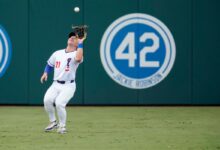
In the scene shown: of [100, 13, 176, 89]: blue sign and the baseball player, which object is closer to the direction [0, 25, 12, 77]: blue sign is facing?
the baseball player

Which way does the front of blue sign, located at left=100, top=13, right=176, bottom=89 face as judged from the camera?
facing the viewer

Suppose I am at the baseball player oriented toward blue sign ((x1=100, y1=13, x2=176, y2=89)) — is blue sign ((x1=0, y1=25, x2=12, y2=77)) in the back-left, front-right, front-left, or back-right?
front-left

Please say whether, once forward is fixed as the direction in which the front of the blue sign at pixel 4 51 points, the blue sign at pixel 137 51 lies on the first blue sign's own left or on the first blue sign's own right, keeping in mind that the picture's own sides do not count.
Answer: on the first blue sign's own left

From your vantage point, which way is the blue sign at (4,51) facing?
toward the camera

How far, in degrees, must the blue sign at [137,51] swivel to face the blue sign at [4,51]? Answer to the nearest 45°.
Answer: approximately 90° to its right

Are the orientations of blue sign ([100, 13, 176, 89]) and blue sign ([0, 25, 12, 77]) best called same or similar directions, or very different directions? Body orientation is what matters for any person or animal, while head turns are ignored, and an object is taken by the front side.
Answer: same or similar directions

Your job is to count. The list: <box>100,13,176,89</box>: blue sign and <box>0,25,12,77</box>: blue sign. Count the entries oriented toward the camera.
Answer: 2

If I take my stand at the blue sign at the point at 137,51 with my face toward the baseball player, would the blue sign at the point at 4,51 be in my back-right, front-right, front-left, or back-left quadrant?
front-right

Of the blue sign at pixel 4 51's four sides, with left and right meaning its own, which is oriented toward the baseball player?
front

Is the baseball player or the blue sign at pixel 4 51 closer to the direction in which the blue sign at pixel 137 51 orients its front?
the baseball player

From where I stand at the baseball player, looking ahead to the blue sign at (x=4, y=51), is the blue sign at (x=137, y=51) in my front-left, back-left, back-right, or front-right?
front-right
